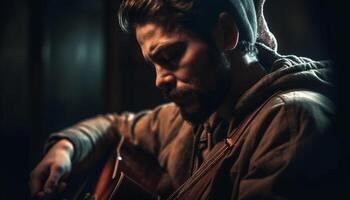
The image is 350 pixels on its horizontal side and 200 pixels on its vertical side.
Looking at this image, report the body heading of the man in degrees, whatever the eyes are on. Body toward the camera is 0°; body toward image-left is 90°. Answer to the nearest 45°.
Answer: approximately 45°
